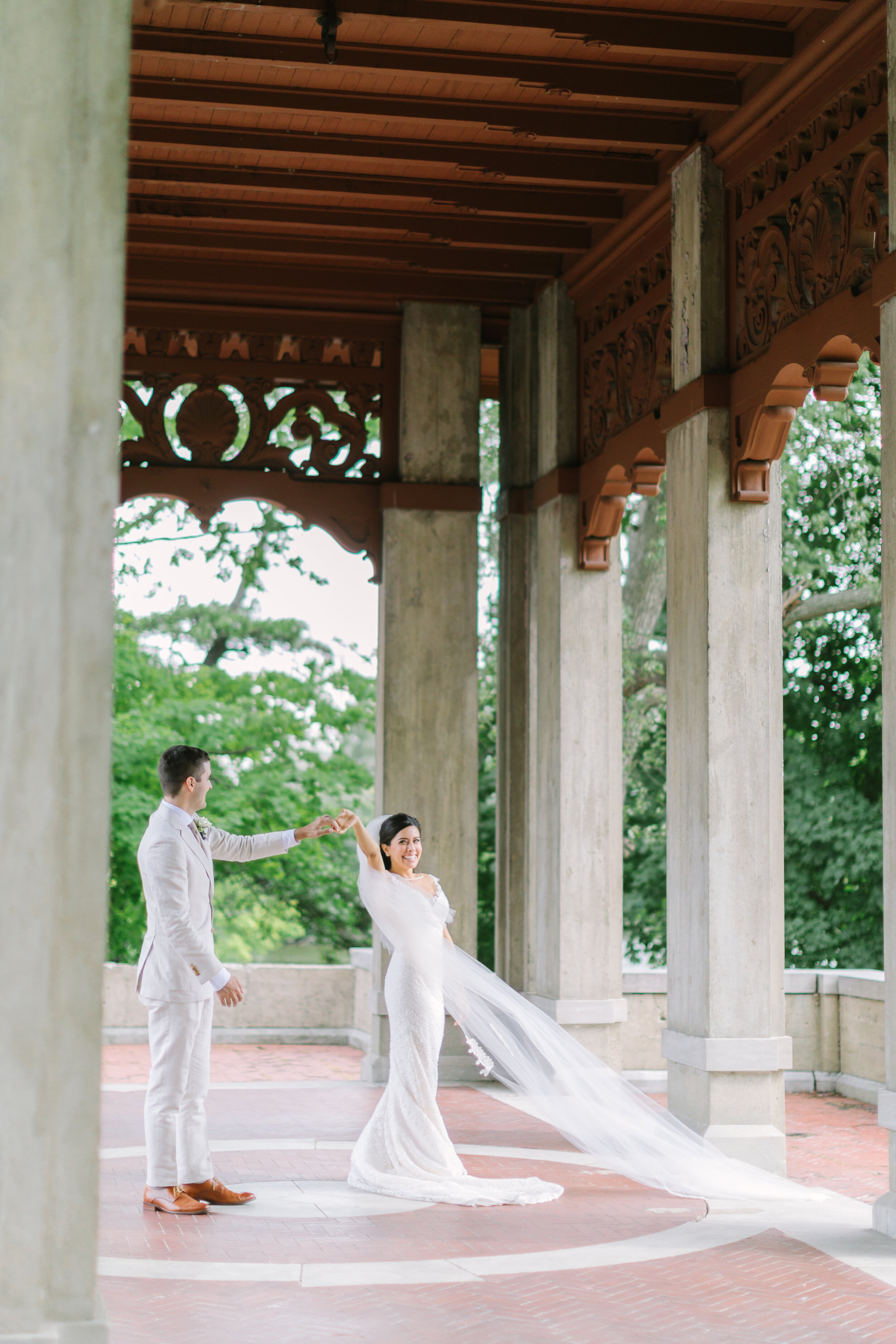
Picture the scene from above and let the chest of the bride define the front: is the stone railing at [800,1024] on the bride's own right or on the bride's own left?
on the bride's own left

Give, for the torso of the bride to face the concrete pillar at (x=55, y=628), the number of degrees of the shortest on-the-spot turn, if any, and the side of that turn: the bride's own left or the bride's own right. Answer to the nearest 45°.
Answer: approximately 45° to the bride's own right

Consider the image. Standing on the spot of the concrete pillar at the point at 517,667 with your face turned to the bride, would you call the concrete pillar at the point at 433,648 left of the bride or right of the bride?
right

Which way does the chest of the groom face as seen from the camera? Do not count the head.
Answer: to the viewer's right

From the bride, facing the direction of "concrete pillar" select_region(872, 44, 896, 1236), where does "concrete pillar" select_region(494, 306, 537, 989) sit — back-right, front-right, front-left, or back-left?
back-left

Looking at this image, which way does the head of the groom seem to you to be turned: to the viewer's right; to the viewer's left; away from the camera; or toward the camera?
to the viewer's right

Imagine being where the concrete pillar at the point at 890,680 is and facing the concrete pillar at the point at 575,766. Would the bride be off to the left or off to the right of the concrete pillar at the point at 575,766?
left

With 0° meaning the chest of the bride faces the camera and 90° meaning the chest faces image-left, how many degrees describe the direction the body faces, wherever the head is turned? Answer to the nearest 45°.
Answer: approximately 315°

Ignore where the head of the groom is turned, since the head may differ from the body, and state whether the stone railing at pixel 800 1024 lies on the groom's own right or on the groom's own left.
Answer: on the groom's own left

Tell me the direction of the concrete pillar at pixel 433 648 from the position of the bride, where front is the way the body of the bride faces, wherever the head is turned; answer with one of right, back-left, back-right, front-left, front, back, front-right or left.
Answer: back-left

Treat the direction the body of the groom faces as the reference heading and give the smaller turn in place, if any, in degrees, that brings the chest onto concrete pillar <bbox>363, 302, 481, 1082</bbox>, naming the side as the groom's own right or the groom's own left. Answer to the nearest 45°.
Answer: approximately 90° to the groom's own left

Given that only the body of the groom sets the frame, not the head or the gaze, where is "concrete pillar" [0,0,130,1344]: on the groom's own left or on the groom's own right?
on the groom's own right
